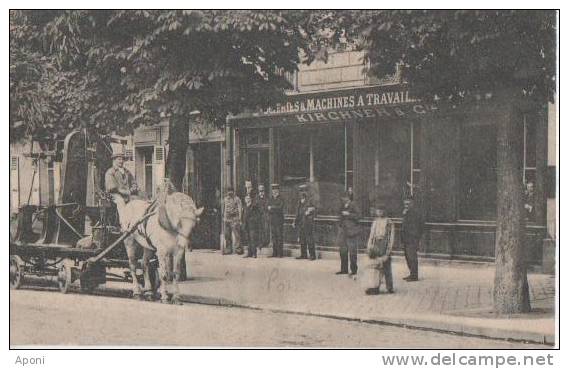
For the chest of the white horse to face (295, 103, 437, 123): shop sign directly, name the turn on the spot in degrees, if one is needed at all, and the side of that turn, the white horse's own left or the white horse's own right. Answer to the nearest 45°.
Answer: approximately 90° to the white horse's own left

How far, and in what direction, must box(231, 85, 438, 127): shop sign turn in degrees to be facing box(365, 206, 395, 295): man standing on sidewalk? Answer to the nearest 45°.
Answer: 0° — it already faces them

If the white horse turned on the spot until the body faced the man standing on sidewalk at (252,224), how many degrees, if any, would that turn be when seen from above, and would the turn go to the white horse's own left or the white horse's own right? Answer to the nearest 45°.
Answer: approximately 90° to the white horse's own left

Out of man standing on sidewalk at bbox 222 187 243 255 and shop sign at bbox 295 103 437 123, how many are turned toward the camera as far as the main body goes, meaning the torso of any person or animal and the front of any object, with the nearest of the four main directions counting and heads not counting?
2

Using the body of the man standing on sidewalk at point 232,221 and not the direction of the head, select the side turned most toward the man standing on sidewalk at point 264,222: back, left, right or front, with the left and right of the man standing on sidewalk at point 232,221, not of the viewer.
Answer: left

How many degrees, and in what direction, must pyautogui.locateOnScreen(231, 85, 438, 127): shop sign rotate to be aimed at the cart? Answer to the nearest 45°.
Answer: approximately 45° to its right

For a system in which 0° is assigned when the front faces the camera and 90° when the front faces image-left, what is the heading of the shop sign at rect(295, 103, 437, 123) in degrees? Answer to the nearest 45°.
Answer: approximately 0°

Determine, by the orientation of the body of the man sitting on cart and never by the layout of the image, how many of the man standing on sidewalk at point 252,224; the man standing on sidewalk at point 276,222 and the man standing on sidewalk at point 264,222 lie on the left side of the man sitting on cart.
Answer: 3
